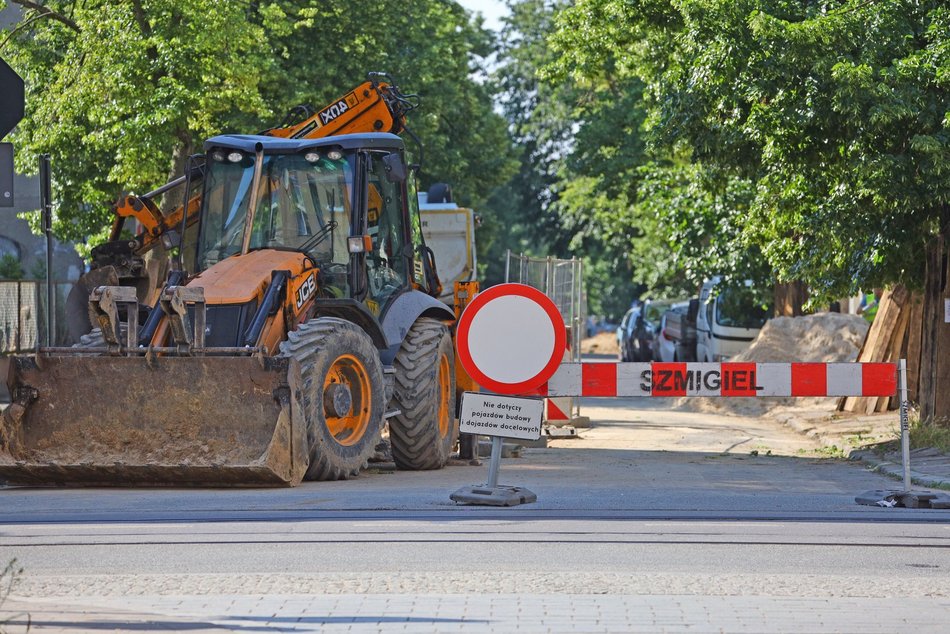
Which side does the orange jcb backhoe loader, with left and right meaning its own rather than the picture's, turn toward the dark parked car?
back

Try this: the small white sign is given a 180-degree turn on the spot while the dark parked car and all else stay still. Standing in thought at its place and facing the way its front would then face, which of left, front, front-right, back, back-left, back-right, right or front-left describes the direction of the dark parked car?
front

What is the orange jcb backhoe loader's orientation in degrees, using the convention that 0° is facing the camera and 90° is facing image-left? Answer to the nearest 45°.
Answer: approximately 45°

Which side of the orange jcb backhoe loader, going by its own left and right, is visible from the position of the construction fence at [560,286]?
back

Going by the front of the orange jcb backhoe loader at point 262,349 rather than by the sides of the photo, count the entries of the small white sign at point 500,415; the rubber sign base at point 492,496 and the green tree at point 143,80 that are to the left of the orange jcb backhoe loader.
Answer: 2

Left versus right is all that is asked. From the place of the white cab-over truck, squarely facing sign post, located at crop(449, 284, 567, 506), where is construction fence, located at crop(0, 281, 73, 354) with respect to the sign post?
right

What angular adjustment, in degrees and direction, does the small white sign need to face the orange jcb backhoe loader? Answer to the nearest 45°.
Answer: approximately 135° to its right

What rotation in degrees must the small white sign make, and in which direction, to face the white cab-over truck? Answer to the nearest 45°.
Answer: approximately 180°

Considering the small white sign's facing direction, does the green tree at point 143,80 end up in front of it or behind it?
behind

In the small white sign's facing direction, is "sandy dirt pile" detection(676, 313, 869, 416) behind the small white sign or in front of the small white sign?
behind

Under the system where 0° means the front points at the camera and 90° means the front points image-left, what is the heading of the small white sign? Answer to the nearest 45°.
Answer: approximately 0°

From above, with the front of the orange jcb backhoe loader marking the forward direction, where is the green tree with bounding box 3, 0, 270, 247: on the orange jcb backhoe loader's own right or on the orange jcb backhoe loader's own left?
on the orange jcb backhoe loader's own right
